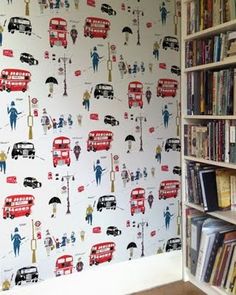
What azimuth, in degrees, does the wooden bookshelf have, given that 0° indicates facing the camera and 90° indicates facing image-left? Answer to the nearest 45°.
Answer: approximately 45°
